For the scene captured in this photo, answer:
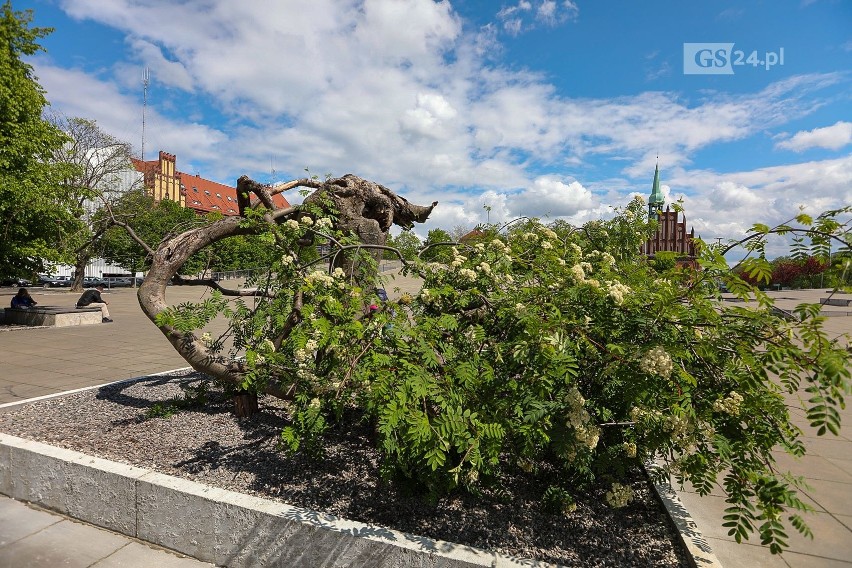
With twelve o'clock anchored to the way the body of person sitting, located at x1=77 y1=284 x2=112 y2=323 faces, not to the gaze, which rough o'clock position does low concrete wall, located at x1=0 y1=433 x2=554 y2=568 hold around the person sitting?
The low concrete wall is roughly at 3 o'clock from the person sitting.

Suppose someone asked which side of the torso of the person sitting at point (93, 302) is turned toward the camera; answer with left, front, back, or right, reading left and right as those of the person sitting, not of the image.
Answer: right

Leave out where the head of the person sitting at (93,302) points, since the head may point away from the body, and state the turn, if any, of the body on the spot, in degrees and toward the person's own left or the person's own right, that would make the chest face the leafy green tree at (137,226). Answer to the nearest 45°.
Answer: approximately 90° to the person's own left
